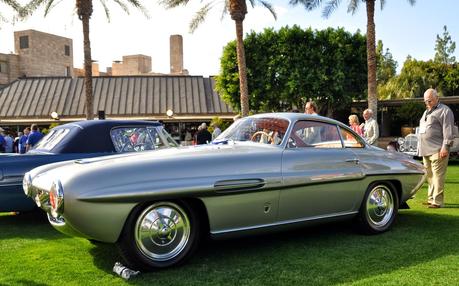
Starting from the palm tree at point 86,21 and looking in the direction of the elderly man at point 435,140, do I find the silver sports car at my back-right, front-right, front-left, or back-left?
front-right

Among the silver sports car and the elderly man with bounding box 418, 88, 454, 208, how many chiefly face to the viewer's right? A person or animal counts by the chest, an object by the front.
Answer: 0

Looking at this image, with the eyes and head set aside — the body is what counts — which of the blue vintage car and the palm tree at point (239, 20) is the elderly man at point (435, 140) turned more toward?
the blue vintage car

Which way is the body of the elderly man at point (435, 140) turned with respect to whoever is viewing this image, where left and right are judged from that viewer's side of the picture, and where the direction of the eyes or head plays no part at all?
facing the viewer and to the left of the viewer

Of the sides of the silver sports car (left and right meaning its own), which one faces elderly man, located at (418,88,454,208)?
back

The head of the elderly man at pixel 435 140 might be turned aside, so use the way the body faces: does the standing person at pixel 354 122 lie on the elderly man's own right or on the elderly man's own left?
on the elderly man's own right

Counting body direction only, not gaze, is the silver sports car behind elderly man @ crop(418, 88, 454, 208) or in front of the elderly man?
in front

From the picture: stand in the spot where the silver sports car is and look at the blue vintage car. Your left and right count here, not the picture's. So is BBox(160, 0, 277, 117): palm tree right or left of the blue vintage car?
right

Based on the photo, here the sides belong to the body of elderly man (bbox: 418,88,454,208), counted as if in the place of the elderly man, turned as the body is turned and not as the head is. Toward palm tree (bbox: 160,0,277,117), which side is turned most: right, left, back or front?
right

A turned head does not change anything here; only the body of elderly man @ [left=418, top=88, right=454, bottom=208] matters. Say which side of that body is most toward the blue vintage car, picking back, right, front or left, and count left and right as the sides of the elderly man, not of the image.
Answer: front

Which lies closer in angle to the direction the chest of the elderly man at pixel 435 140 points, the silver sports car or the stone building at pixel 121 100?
the silver sports car

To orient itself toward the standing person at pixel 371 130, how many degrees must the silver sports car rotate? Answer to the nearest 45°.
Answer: approximately 180°
